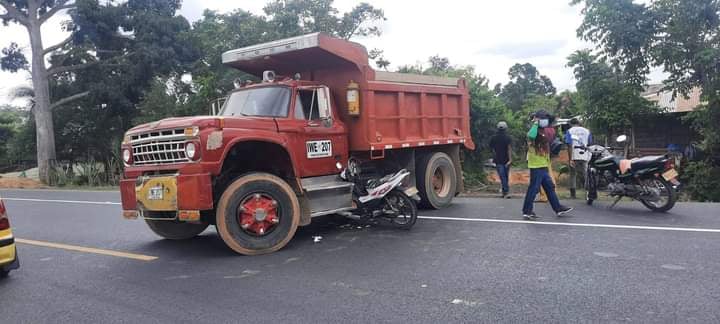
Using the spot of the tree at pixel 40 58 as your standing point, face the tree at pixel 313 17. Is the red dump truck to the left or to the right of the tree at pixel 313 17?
right

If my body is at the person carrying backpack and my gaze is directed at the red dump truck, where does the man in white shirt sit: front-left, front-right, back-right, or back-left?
back-right

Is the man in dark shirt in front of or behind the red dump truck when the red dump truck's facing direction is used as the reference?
behind

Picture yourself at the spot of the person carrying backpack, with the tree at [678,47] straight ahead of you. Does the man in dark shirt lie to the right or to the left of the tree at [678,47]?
left

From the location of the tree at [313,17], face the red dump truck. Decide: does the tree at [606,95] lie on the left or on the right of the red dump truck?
left

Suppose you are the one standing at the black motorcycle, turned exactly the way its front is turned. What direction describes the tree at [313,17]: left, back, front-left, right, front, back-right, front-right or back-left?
front

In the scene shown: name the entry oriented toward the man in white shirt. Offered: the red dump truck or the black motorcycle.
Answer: the black motorcycle

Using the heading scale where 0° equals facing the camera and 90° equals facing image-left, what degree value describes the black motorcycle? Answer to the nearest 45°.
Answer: approximately 135°

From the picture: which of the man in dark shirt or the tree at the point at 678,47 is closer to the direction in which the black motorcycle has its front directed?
the man in dark shirt

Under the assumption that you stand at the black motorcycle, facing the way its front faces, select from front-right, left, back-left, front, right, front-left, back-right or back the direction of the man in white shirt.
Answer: front

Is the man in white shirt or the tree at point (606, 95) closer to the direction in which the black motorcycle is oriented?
the man in white shirt

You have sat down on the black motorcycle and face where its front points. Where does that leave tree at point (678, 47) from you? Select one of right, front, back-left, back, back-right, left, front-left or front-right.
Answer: front-right

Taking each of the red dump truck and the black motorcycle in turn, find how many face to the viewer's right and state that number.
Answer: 0

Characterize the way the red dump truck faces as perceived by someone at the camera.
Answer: facing the viewer and to the left of the viewer

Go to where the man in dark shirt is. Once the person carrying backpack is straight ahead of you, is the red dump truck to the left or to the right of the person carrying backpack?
right
